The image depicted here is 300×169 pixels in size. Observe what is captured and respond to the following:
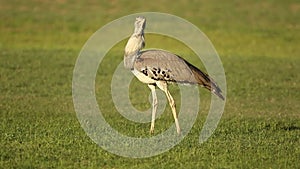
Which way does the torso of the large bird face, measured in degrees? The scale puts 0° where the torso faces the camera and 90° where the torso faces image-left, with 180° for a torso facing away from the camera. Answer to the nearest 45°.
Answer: approximately 90°
